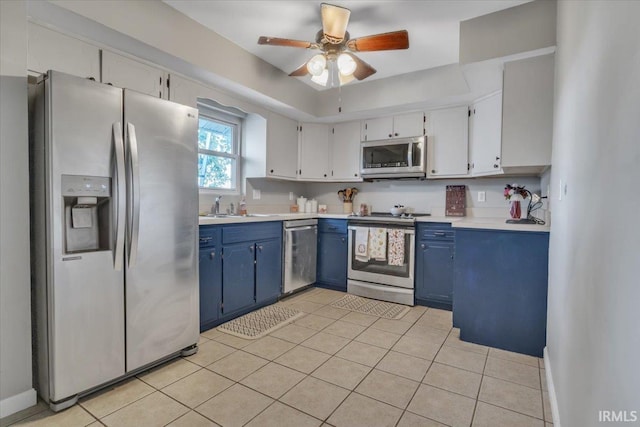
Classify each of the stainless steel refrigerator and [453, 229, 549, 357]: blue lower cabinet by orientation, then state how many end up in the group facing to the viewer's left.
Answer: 1

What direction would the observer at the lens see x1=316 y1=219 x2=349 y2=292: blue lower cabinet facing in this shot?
facing the viewer and to the left of the viewer

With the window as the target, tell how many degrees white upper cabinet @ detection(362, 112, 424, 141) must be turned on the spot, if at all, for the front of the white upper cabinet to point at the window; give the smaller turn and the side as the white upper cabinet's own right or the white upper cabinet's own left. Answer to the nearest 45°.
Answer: approximately 45° to the white upper cabinet's own right

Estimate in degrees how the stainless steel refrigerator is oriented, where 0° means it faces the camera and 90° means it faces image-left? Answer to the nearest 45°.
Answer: approximately 315°

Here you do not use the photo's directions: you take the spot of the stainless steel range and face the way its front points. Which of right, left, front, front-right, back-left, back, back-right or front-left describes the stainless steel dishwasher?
front-right

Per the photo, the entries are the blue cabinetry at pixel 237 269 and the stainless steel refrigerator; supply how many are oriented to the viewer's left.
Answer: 0

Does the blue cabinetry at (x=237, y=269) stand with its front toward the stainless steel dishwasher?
no

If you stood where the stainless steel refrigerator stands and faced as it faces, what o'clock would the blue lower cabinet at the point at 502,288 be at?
The blue lower cabinet is roughly at 11 o'clock from the stainless steel refrigerator.

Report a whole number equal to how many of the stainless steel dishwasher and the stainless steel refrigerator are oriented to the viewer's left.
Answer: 0

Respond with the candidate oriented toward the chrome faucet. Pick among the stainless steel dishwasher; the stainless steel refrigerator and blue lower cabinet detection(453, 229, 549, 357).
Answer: the blue lower cabinet

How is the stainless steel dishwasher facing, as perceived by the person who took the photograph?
facing the viewer and to the right of the viewer

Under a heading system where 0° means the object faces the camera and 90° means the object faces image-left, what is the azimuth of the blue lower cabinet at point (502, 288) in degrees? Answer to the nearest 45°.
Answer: approximately 90°
